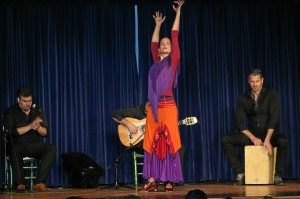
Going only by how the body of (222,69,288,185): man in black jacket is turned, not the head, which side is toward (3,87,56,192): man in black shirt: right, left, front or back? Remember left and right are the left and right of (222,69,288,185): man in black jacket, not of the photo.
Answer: right

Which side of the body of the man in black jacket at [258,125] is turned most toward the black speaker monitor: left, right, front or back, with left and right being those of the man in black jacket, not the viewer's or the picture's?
right

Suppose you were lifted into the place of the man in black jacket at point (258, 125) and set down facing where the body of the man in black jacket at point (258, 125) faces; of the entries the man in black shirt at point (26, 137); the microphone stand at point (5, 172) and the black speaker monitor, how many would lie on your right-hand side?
3

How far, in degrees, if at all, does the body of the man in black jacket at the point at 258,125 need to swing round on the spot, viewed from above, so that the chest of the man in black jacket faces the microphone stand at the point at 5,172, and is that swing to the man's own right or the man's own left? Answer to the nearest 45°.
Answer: approximately 90° to the man's own right

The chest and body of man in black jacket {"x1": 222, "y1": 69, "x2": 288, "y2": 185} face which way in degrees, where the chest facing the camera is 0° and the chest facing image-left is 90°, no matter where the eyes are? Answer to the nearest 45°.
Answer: approximately 0°

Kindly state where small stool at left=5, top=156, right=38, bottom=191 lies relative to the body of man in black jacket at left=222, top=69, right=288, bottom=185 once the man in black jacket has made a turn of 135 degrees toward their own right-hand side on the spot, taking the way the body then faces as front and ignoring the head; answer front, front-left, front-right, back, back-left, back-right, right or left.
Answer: front-left
